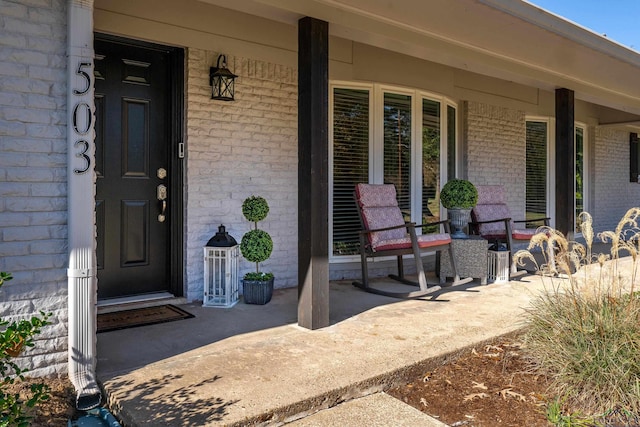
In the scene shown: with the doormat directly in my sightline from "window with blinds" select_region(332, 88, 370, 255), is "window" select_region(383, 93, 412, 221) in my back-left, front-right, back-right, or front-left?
back-left

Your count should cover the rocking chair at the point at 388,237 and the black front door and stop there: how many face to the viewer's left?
0

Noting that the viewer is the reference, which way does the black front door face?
facing the viewer and to the right of the viewer

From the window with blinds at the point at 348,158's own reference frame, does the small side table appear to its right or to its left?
on its left

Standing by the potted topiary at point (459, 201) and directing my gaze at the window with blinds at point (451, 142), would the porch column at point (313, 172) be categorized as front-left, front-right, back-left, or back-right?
back-left

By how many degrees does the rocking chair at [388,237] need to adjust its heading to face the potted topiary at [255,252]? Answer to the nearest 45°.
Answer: approximately 90° to its right

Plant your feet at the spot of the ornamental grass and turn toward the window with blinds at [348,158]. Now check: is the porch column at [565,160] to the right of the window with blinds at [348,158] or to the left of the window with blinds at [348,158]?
right

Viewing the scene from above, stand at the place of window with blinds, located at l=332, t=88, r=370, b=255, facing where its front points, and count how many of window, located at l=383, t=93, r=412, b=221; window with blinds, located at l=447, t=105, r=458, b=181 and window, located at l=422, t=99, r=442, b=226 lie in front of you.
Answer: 0

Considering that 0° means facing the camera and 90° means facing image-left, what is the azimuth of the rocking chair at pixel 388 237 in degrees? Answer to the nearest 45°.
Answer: approximately 315°

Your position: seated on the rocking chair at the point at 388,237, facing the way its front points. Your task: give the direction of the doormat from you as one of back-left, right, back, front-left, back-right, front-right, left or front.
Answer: right

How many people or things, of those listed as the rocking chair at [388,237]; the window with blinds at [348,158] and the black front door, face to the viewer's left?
0

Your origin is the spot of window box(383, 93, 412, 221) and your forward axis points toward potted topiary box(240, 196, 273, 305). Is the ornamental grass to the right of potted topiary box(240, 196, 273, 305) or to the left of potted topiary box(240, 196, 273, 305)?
left

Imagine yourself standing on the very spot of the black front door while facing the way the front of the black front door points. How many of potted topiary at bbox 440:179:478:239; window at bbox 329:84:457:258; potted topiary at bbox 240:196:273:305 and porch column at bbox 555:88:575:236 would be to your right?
0

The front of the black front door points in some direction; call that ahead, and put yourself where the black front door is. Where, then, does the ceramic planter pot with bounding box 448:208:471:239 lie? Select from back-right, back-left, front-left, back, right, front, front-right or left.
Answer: front-left

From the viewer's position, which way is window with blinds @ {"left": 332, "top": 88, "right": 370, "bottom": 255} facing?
facing the viewer

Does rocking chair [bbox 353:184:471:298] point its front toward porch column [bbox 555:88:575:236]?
no
